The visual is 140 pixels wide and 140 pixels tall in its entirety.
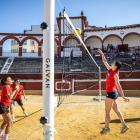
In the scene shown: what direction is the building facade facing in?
toward the camera

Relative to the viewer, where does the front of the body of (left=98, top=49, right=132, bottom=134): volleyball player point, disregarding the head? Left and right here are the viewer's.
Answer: facing to the left of the viewer

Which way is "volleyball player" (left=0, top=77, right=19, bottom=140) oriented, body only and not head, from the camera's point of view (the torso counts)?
to the viewer's right

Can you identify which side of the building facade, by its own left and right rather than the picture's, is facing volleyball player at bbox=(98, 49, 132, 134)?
front

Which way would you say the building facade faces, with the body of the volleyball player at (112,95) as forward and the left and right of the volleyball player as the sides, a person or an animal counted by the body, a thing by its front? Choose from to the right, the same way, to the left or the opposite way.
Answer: to the left

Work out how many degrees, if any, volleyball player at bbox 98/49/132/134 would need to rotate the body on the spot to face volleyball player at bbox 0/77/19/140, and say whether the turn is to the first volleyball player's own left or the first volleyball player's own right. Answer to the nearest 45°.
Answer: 0° — they already face them

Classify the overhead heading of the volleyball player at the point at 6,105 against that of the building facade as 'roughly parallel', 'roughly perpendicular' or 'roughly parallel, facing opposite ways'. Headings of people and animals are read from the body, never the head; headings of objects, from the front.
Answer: roughly perpendicular

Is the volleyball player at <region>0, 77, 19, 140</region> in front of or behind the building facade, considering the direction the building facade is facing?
in front

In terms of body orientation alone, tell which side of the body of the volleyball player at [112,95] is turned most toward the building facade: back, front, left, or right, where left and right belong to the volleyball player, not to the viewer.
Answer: right
